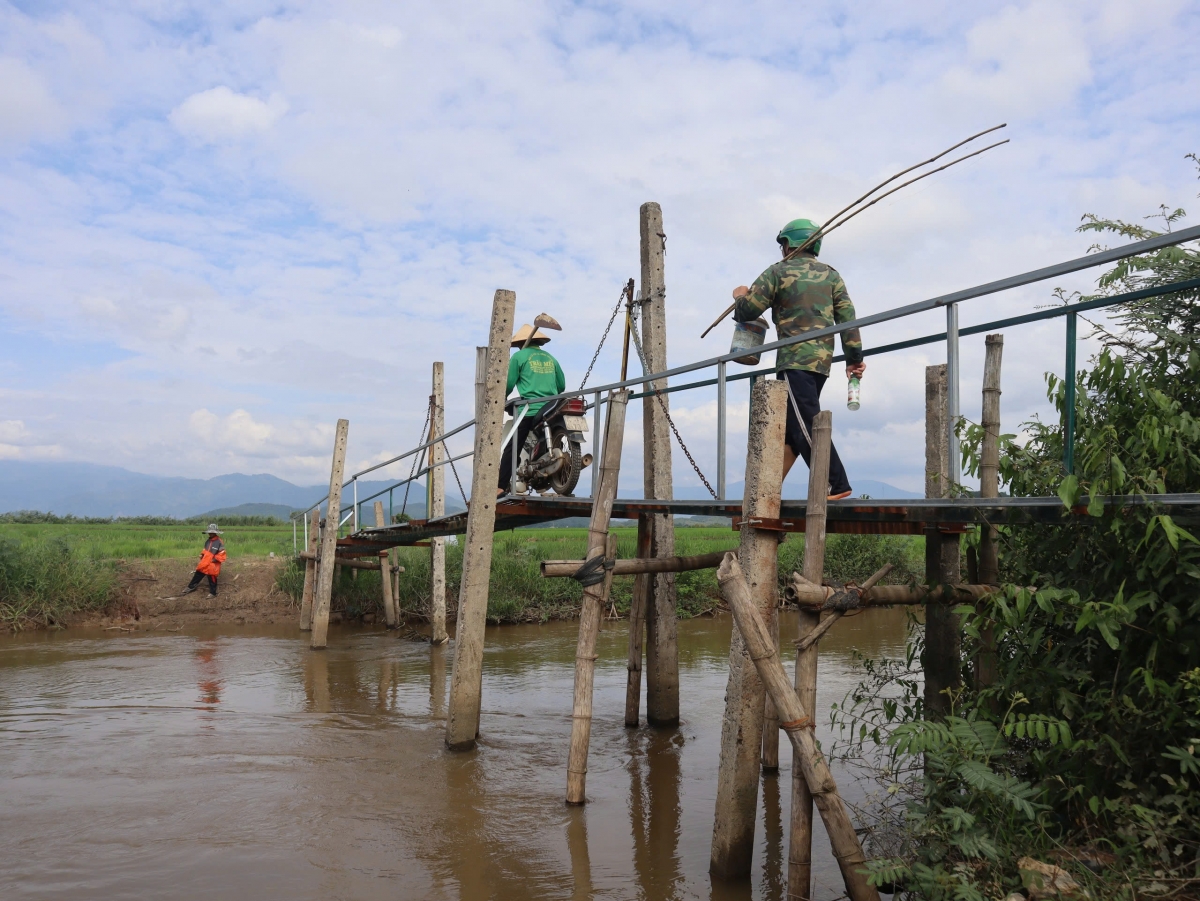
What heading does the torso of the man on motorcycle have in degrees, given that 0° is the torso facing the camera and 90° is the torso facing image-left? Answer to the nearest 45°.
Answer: approximately 135°

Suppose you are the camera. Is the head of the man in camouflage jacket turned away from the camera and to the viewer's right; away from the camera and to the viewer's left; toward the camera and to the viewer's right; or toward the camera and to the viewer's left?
away from the camera and to the viewer's left

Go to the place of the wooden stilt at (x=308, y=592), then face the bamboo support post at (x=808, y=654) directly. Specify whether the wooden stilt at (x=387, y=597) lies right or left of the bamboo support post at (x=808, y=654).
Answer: left

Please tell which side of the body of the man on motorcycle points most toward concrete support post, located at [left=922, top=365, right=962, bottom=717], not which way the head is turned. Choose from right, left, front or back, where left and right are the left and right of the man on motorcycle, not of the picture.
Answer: back

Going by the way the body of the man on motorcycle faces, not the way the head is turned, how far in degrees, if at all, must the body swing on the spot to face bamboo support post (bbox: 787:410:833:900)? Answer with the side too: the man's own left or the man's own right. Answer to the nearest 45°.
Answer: approximately 135° to the man's own left

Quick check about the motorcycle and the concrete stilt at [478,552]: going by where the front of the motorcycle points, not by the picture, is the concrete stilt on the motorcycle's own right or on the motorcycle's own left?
on the motorcycle's own left

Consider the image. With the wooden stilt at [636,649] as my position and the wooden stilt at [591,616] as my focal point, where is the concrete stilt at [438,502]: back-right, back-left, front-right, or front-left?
back-right
